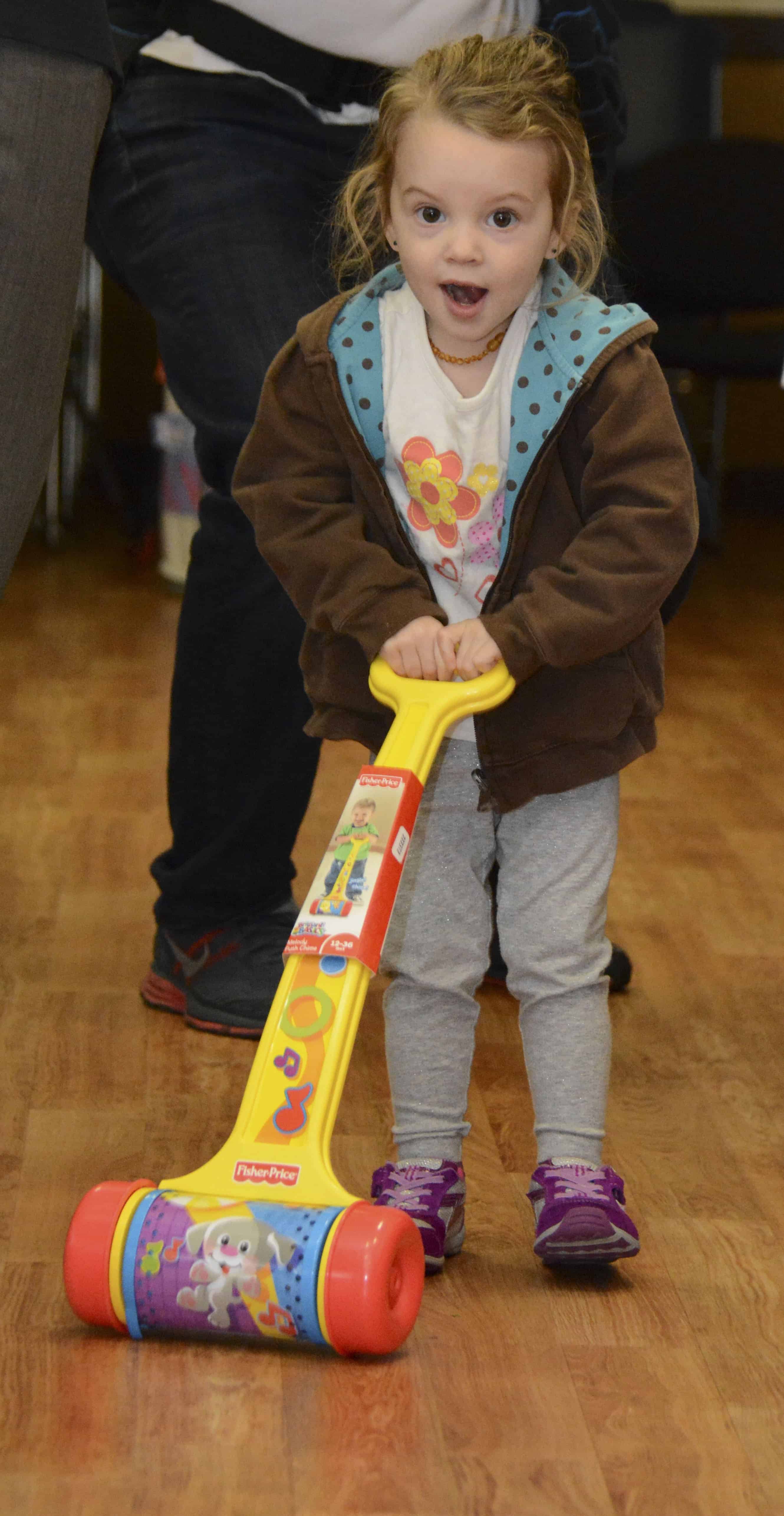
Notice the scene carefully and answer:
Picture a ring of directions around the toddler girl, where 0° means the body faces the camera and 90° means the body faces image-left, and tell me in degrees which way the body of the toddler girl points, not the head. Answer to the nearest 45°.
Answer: approximately 0°

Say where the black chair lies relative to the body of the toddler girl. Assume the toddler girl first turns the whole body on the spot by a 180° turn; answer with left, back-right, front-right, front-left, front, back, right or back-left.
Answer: front
